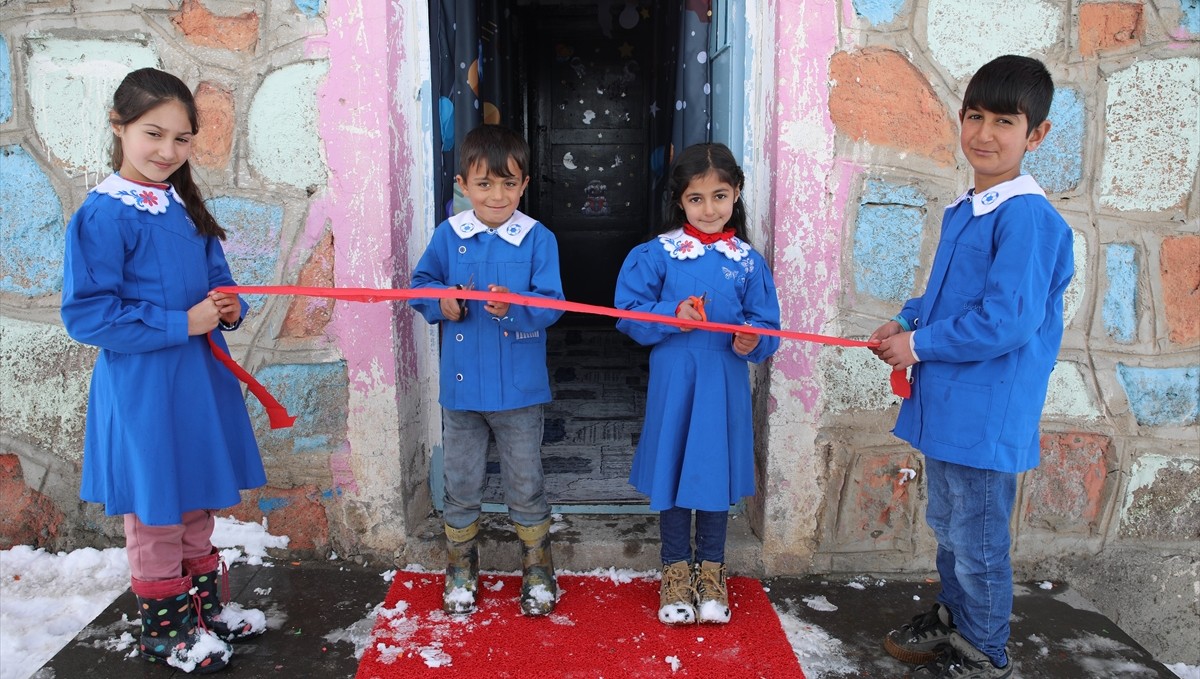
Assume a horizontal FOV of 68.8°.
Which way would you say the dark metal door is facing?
toward the camera

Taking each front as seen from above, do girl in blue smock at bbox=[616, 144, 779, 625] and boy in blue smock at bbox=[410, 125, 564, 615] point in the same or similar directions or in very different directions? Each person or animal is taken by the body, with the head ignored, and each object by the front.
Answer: same or similar directions

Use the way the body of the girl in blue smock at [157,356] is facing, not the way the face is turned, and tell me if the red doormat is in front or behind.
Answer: in front

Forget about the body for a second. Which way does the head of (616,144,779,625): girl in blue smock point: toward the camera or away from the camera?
toward the camera

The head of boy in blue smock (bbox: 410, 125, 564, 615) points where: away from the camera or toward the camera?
toward the camera

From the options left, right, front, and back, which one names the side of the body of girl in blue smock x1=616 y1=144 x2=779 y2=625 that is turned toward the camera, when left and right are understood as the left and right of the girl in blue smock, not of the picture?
front

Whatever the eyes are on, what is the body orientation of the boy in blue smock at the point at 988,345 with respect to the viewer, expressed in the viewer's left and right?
facing the viewer and to the left of the viewer

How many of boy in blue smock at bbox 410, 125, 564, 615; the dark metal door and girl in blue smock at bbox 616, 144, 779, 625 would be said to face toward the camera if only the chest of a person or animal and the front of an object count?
3

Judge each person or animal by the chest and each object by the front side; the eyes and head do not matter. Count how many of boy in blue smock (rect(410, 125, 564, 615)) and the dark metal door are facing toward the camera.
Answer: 2

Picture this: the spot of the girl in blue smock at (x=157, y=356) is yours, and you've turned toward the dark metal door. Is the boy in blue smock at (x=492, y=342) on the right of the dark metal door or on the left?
right

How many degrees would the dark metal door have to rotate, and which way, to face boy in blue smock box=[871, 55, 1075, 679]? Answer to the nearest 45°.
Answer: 0° — it already faces them

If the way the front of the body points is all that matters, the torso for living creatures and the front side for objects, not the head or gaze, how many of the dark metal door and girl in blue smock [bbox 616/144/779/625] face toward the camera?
2

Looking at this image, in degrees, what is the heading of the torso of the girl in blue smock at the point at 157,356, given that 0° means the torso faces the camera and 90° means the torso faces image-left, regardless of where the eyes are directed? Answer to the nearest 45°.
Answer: approximately 315°
